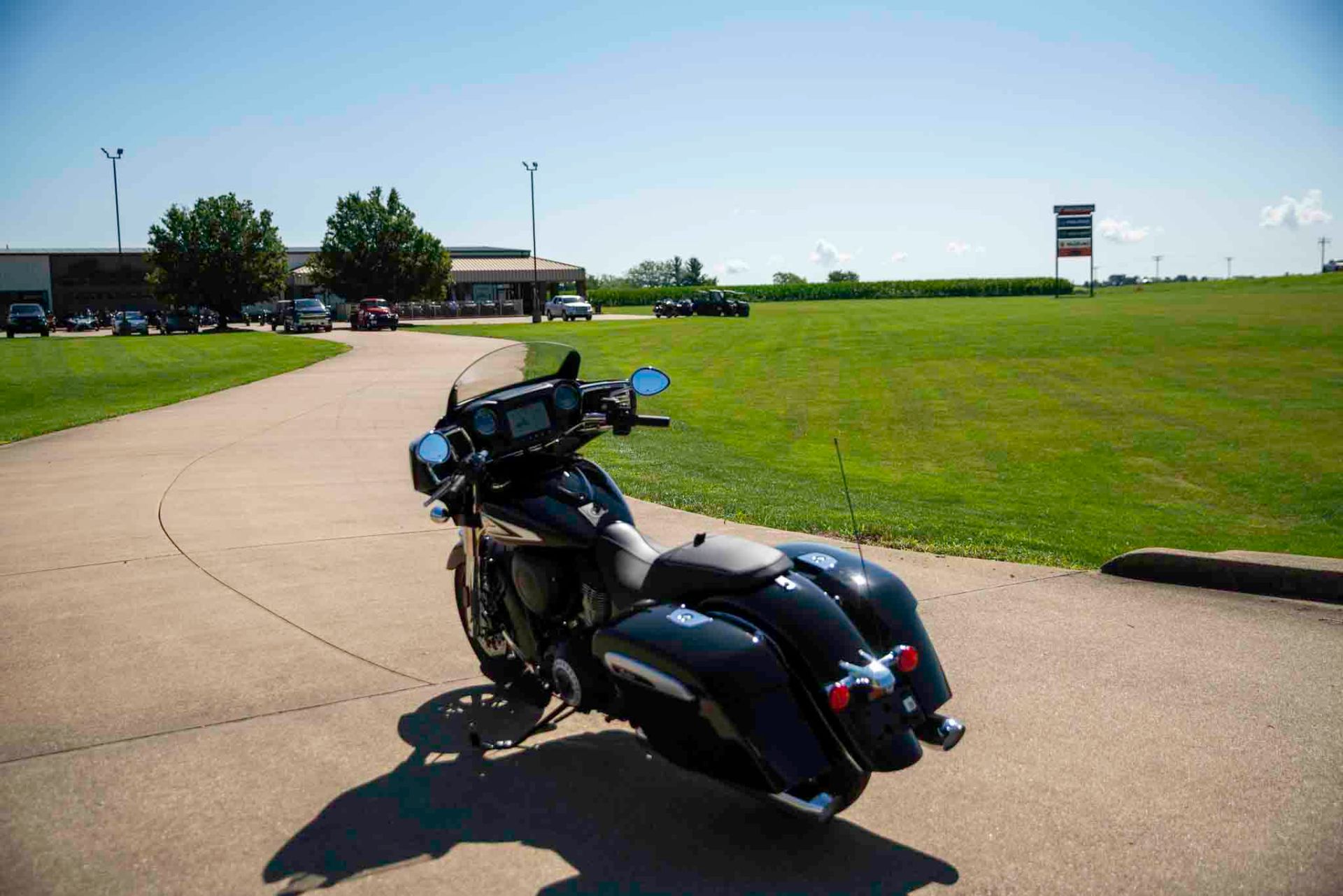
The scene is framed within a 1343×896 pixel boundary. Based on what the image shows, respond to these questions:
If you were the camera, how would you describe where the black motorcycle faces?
facing away from the viewer and to the left of the viewer

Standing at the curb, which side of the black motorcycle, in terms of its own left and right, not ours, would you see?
right
